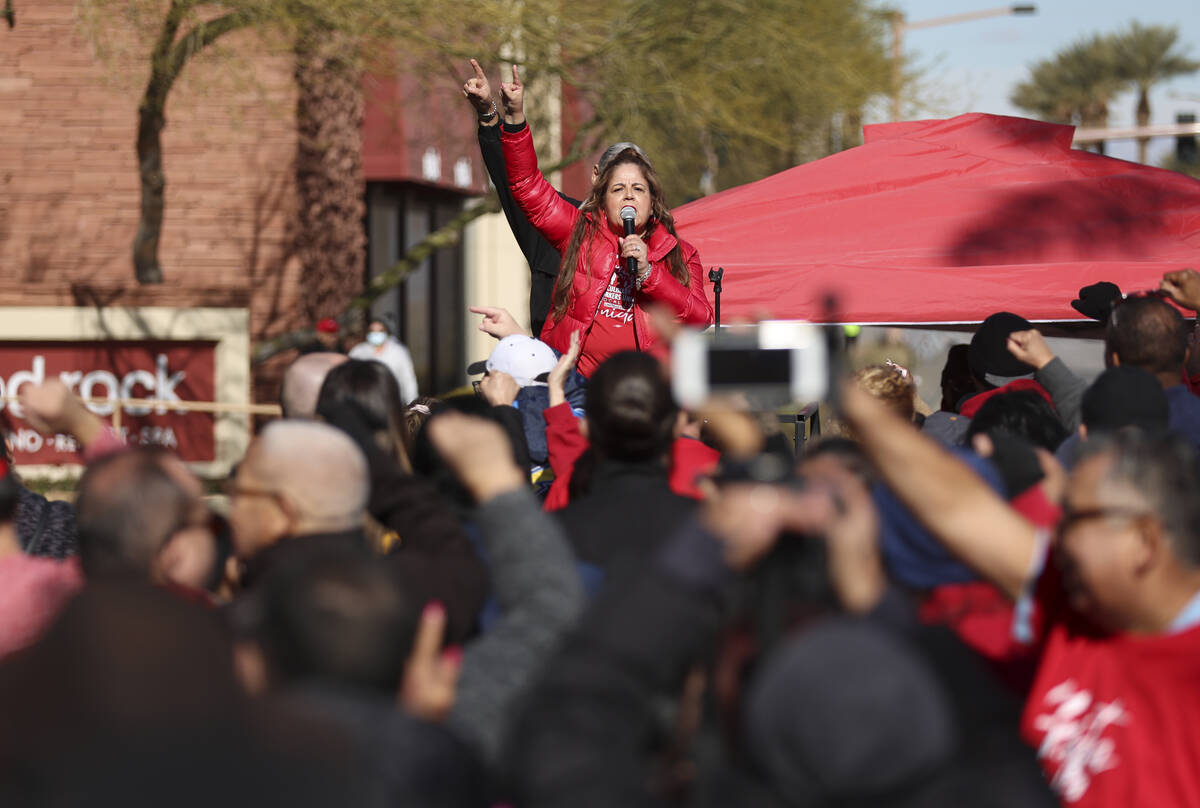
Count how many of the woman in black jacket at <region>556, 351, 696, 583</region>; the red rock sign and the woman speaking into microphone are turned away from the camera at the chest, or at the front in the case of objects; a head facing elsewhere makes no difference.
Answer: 1

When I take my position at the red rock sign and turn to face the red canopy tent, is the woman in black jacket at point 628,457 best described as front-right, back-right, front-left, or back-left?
front-right

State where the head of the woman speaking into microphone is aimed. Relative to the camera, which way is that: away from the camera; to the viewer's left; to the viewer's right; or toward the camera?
toward the camera

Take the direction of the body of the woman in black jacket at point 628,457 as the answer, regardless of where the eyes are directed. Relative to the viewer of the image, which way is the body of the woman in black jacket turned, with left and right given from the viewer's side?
facing away from the viewer

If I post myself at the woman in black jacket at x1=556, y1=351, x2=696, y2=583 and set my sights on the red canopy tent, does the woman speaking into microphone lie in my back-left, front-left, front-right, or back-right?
front-left

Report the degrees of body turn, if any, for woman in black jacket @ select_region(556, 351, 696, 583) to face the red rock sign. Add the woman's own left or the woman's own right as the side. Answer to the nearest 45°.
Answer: approximately 45° to the woman's own left

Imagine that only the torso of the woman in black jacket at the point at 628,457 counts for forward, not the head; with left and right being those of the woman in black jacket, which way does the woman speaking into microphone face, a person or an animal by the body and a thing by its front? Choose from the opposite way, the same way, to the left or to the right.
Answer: the opposite way

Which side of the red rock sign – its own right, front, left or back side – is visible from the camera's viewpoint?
front

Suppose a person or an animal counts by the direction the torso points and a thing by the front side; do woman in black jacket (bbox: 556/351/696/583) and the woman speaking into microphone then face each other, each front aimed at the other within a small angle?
yes

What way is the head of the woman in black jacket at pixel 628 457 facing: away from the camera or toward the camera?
away from the camera

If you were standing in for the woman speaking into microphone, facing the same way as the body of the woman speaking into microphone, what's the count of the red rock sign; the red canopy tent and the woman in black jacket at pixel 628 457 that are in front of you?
1

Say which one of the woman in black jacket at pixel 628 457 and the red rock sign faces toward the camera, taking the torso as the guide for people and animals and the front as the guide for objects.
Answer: the red rock sign

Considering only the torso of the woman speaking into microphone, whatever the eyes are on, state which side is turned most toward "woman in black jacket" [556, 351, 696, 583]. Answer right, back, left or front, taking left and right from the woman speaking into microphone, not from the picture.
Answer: front
